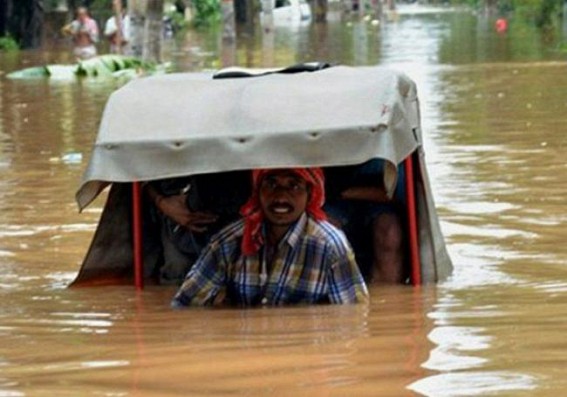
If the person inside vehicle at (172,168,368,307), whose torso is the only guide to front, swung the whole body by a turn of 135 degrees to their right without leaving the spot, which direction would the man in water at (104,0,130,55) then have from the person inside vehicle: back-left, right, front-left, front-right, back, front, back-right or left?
front-right

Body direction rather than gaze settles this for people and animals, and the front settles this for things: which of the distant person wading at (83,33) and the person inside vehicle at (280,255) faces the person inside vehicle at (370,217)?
the distant person wading

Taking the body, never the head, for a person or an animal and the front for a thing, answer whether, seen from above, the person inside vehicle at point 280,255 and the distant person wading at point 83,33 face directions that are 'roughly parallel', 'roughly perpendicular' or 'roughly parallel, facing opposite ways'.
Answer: roughly parallel

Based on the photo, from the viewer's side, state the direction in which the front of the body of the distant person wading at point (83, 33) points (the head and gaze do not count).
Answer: toward the camera

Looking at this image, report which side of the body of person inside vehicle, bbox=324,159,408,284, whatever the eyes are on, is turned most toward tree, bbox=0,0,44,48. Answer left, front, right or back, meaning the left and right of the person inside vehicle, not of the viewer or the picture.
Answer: back

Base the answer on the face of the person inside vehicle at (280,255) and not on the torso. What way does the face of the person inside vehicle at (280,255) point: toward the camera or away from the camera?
toward the camera

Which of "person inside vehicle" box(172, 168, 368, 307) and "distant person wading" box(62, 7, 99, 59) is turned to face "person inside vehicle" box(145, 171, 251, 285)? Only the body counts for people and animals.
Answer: the distant person wading

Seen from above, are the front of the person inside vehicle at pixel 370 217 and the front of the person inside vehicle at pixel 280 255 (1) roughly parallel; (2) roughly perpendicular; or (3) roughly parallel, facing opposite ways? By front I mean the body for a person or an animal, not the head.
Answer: roughly parallel

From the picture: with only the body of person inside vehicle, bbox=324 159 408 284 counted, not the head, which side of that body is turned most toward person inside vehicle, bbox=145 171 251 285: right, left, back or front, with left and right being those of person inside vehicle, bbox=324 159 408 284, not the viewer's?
right

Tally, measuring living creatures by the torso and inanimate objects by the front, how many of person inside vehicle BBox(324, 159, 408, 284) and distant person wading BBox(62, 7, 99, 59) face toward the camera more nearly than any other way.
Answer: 2

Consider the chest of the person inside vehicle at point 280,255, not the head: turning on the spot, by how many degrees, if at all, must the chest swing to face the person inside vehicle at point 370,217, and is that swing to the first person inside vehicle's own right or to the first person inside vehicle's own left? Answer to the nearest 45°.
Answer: approximately 135° to the first person inside vehicle's own left

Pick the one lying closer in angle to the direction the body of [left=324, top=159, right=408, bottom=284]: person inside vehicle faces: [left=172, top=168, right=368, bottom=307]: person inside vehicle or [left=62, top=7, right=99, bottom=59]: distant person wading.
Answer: the person inside vehicle

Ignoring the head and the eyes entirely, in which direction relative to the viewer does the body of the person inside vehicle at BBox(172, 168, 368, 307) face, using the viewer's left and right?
facing the viewer

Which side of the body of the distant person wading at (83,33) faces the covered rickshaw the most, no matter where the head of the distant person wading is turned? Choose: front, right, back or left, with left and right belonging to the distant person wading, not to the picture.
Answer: front

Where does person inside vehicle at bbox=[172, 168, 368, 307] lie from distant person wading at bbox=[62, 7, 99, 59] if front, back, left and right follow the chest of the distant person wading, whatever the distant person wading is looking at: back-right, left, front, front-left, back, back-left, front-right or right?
front
